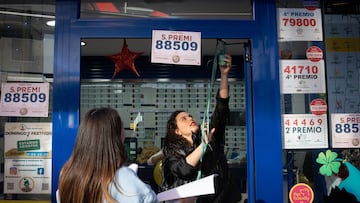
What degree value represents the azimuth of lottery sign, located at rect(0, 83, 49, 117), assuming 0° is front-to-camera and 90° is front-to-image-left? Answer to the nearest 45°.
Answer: approximately 0°

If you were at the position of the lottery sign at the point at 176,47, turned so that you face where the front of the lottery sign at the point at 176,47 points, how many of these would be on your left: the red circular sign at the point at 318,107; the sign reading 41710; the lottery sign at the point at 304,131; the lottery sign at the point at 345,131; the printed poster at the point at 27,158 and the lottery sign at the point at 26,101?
4

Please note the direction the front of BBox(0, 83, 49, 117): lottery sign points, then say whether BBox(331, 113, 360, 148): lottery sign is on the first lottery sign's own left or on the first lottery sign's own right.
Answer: on the first lottery sign's own left

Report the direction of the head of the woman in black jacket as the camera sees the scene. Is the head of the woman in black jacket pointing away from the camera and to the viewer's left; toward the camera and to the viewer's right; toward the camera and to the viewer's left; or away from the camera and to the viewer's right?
toward the camera and to the viewer's right

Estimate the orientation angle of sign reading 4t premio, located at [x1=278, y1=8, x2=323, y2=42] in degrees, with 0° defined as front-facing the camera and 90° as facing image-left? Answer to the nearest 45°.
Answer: approximately 0°

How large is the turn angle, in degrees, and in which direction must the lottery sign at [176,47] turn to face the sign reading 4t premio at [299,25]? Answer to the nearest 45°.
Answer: approximately 90° to its left

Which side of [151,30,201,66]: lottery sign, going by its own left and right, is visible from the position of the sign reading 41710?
left

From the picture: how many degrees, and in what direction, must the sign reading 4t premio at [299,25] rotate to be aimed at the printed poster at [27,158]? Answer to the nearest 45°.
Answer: approximately 90° to its right
